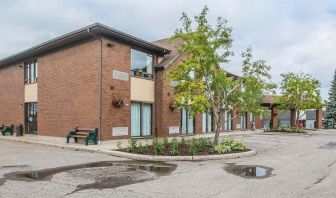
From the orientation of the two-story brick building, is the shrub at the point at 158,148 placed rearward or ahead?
ahead

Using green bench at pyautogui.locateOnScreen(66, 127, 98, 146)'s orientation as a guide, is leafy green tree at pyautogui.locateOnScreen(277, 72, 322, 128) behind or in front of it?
behind

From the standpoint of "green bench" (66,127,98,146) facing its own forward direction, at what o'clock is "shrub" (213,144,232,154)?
The shrub is roughly at 9 o'clock from the green bench.

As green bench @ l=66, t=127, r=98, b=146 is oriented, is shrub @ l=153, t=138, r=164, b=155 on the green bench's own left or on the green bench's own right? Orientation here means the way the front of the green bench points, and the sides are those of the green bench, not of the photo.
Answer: on the green bench's own left

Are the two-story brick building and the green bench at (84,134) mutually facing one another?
no

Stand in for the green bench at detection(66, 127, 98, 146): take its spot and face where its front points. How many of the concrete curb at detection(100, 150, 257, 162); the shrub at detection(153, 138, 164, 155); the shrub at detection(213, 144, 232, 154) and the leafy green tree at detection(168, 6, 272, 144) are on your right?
0

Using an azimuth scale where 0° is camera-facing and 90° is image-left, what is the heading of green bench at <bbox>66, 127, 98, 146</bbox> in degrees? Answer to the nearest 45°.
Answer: approximately 45°

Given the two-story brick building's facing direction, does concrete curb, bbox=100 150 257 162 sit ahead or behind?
ahead

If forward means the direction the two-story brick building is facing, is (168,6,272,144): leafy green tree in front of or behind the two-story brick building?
in front

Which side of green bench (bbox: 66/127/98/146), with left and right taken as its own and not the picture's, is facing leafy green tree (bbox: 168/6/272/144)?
left

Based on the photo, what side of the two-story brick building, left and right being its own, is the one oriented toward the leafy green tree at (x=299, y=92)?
left

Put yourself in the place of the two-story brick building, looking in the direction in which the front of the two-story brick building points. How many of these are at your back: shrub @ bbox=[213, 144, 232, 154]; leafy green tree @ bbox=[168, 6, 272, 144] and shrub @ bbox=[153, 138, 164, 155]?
0

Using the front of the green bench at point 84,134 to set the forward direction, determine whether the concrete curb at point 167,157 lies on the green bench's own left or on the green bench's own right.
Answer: on the green bench's own left

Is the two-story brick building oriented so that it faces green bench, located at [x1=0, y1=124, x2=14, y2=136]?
no

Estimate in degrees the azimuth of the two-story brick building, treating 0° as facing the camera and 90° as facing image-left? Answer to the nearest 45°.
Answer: approximately 315°
